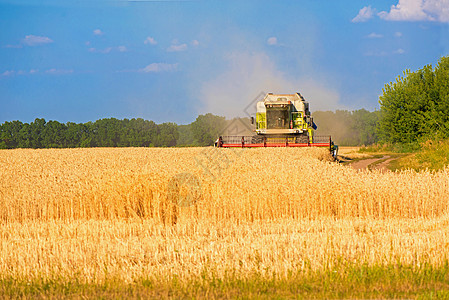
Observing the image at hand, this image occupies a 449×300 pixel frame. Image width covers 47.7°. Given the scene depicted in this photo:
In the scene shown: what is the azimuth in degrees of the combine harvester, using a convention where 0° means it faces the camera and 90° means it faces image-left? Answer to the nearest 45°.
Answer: approximately 0°
